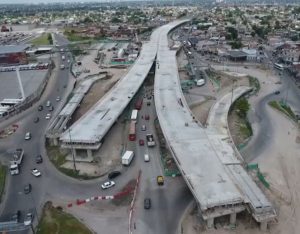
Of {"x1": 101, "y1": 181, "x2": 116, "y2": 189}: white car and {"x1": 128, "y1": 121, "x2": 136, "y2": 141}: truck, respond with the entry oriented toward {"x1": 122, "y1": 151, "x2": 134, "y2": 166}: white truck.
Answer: the truck

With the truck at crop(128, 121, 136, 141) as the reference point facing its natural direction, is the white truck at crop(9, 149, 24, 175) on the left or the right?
on its right

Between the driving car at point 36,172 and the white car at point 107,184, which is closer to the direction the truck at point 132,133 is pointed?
the white car

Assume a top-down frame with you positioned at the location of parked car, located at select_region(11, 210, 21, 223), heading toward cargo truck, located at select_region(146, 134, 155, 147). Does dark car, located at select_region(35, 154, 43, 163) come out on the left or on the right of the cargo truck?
left

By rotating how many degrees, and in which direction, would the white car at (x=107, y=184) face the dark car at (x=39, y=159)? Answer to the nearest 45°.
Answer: approximately 90° to its right

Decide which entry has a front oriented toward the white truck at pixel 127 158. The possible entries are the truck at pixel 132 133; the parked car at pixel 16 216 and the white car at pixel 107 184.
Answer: the truck

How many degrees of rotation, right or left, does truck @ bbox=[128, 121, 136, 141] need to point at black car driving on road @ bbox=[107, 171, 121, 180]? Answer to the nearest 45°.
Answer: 0° — it already faces it
